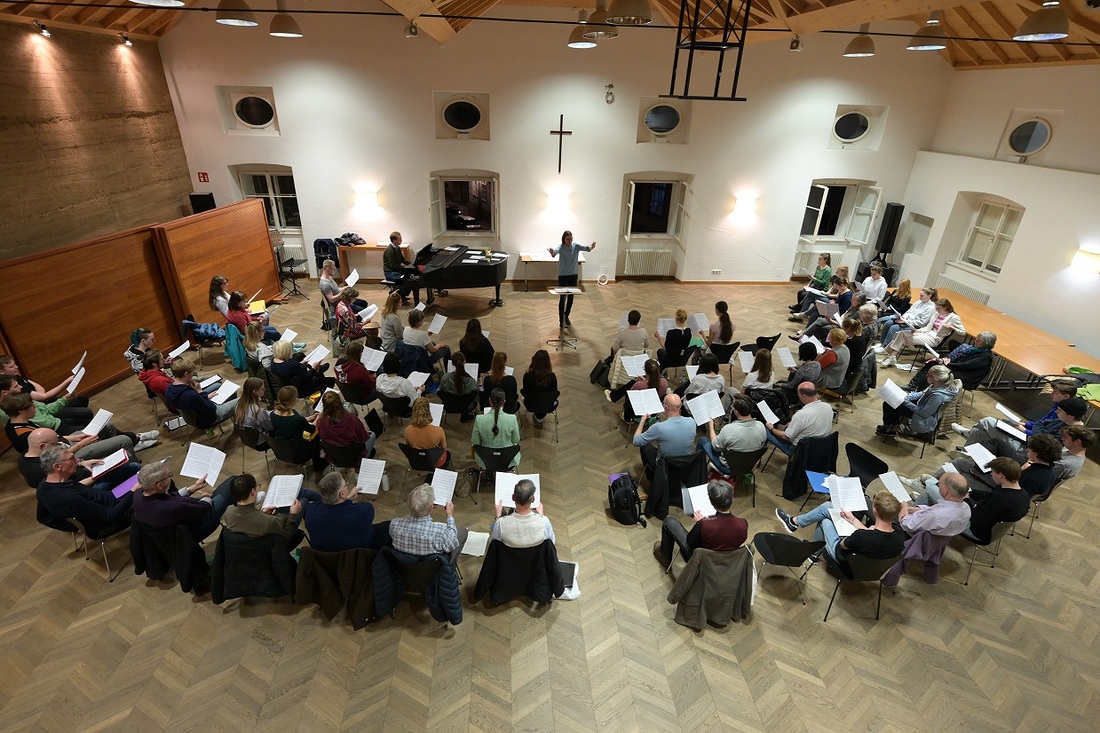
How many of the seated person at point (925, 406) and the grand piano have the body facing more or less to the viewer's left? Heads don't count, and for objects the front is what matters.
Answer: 2

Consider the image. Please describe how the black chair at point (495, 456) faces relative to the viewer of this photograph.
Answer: facing away from the viewer

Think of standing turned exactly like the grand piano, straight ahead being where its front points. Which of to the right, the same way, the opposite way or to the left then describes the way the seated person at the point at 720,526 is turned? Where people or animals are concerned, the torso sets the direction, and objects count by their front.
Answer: to the right

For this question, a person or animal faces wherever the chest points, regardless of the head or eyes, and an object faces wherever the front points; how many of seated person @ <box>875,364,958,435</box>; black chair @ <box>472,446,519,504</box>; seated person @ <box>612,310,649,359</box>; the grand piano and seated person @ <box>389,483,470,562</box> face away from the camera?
3

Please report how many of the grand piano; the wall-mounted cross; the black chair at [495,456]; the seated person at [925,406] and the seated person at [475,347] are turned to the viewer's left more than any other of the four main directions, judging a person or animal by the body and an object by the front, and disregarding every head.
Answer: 2

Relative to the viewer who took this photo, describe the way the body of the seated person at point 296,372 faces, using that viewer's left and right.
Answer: facing away from the viewer and to the right of the viewer

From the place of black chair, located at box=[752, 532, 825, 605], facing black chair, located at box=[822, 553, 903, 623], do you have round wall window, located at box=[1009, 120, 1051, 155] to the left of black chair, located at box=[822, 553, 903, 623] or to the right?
left

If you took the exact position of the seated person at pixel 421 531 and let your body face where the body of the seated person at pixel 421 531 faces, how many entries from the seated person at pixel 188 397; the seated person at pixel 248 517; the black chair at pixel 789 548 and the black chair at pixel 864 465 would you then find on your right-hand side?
2

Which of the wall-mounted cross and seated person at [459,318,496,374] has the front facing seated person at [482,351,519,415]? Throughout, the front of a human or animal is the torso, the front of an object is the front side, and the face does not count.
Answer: the wall-mounted cross

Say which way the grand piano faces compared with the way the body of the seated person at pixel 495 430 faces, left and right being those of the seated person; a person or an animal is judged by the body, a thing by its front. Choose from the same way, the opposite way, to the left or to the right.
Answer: to the left

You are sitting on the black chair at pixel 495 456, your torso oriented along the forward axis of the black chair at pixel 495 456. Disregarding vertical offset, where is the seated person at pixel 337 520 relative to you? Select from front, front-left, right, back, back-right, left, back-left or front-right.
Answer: back-left

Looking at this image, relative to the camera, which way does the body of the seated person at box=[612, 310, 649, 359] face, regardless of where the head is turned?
away from the camera

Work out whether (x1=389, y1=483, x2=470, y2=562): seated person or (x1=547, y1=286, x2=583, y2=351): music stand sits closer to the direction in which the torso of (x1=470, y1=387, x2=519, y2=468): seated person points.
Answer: the music stand

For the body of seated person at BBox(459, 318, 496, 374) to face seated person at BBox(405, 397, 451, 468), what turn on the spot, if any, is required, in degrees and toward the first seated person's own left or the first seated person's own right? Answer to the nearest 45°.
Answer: approximately 180°

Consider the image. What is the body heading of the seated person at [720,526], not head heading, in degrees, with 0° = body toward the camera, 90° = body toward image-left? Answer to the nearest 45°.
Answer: approximately 135°

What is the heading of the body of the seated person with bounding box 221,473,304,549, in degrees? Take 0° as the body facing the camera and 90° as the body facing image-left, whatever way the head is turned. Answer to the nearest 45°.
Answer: approximately 225°

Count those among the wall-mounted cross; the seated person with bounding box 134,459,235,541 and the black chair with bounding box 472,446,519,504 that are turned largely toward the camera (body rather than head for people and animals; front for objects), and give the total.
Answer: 1

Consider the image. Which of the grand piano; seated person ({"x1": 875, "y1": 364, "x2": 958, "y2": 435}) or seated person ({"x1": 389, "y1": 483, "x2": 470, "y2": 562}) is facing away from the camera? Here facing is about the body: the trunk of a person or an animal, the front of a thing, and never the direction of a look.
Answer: seated person ({"x1": 389, "y1": 483, "x2": 470, "y2": 562})

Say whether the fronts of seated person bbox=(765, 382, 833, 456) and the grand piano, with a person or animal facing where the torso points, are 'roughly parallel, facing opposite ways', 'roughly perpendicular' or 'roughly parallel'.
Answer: roughly perpendicular

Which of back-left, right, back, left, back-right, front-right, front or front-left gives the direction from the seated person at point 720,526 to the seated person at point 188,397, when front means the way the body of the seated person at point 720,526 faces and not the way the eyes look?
front-left
